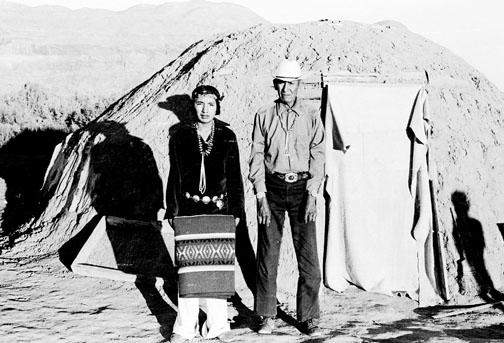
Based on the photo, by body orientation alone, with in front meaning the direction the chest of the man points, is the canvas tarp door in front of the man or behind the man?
behind

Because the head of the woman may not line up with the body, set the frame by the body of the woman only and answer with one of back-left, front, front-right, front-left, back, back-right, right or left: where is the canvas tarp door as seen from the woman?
back-left

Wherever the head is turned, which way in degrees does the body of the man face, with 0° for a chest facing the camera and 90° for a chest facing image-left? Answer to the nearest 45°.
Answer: approximately 0°

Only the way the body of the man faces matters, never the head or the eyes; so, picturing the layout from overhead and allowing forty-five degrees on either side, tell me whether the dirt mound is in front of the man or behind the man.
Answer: behind

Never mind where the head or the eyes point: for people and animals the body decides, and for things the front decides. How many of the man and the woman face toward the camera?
2

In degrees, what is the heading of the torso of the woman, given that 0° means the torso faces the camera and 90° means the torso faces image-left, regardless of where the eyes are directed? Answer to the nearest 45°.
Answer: approximately 0°
